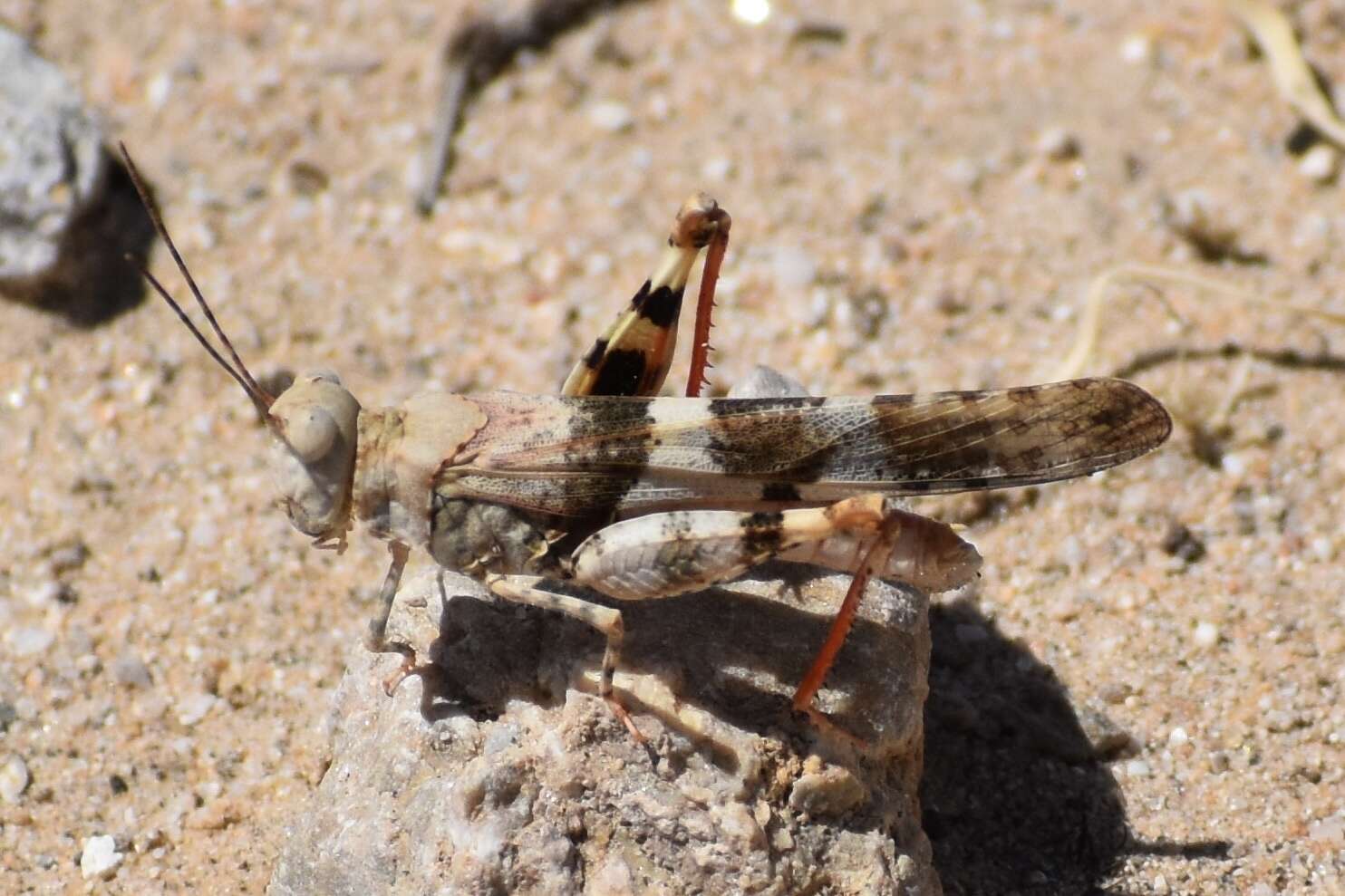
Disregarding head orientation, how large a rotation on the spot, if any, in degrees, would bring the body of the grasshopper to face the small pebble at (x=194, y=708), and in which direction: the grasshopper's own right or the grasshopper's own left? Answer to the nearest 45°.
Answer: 0° — it already faces it

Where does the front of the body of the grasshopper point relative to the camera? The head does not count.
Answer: to the viewer's left

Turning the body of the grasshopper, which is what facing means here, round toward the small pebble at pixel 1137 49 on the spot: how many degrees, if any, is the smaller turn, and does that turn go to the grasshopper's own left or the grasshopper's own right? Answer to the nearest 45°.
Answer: approximately 135° to the grasshopper's own right

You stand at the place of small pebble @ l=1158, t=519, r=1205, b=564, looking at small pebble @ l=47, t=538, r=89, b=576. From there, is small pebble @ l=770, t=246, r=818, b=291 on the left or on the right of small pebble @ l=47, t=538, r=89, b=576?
right

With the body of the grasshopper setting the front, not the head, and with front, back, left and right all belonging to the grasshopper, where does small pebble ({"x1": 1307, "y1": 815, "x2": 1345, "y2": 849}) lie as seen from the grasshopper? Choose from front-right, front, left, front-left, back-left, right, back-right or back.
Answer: back

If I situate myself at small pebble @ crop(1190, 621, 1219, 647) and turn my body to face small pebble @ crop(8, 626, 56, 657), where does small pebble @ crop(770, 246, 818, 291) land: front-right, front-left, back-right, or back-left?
front-right

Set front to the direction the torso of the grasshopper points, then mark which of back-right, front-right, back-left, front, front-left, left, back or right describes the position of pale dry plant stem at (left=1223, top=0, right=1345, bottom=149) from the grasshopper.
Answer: back-right

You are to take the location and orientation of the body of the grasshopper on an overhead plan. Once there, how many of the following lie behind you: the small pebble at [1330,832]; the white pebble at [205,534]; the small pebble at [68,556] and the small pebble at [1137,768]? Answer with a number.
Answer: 2

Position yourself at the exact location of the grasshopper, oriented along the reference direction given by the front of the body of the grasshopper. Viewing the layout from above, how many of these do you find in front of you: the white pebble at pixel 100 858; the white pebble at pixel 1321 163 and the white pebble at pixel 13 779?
2

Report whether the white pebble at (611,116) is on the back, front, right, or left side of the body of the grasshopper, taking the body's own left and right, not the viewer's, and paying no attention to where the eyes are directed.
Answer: right

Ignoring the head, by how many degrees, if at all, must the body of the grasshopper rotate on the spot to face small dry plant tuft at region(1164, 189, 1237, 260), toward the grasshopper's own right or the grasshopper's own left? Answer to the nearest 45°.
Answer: approximately 135° to the grasshopper's own right

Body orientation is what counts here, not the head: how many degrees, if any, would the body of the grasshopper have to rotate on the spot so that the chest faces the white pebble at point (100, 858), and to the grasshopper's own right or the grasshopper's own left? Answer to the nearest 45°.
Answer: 0° — it already faces it

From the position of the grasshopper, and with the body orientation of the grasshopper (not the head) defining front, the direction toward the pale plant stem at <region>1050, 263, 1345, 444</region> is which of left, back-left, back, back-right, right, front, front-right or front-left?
back-right
